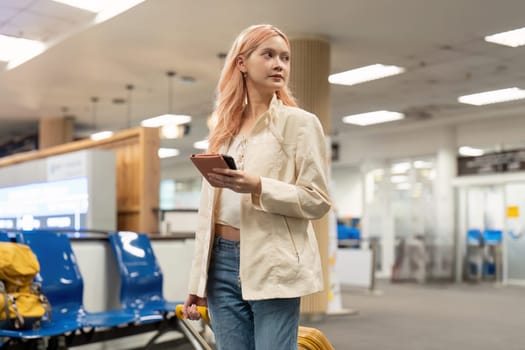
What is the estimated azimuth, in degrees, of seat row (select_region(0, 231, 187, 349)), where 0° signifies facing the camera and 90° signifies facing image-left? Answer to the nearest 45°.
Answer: approximately 315°

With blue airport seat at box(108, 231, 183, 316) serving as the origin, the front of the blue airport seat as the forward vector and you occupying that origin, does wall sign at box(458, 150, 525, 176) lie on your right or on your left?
on your left

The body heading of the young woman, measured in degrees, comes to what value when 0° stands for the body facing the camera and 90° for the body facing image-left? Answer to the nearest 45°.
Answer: approximately 45°

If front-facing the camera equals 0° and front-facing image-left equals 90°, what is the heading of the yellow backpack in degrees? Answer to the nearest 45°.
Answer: approximately 315°

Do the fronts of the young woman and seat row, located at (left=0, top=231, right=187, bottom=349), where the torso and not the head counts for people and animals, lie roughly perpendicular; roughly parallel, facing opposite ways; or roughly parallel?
roughly perpendicular

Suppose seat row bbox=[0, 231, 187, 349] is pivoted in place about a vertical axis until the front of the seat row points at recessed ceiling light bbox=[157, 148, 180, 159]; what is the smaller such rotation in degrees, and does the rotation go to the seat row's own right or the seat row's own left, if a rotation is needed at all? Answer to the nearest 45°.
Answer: approximately 135° to the seat row's own left

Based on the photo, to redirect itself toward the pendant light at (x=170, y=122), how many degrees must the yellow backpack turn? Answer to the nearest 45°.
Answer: approximately 135° to its left
